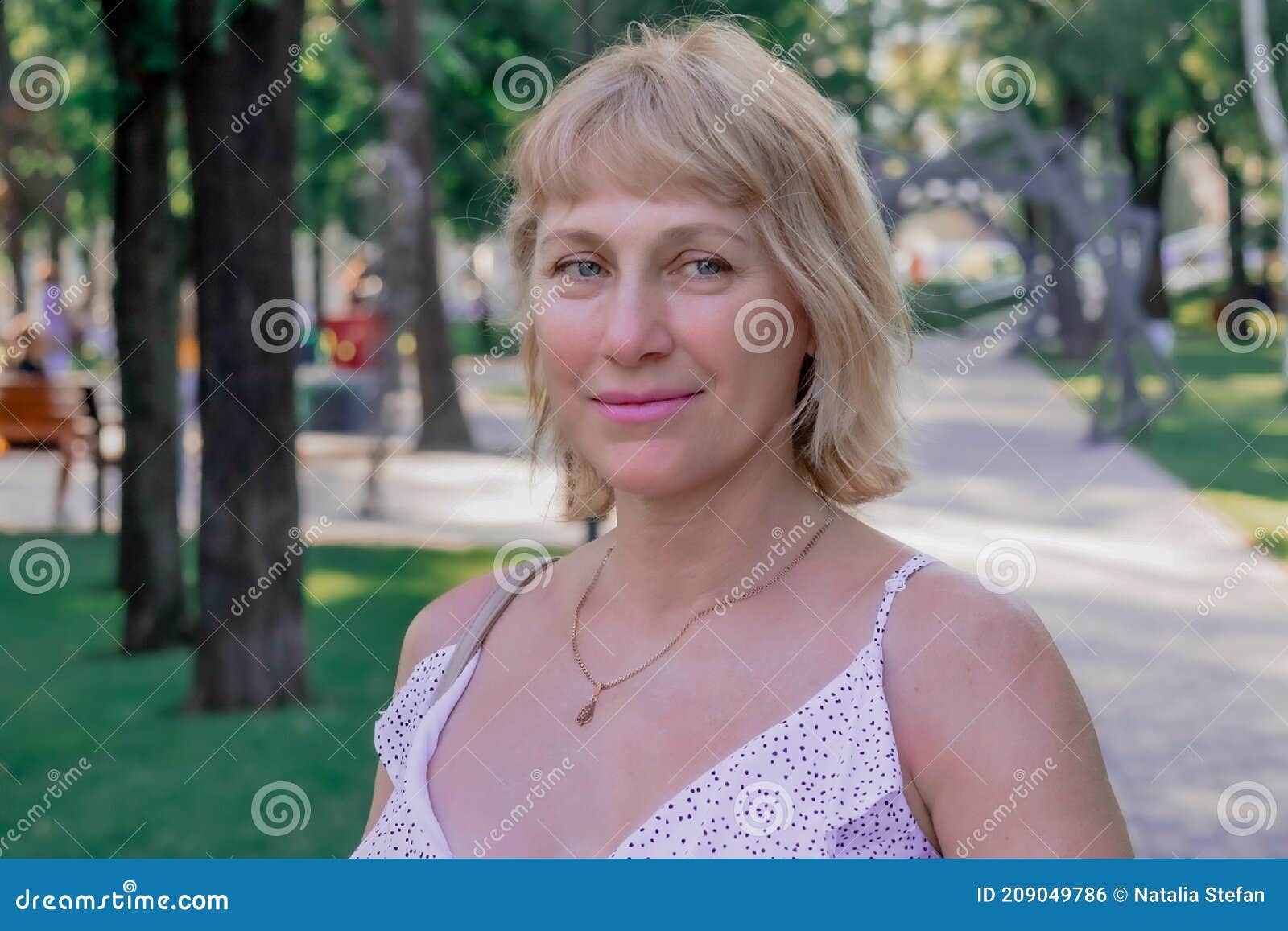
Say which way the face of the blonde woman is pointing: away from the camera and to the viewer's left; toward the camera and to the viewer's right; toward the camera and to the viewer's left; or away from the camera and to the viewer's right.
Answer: toward the camera and to the viewer's left

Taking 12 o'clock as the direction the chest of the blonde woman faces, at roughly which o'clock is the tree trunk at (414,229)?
The tree trunk is roughly at 4 o'clock from the blonde woman.

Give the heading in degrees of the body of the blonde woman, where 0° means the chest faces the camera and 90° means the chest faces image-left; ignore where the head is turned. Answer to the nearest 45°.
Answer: approximately 45°

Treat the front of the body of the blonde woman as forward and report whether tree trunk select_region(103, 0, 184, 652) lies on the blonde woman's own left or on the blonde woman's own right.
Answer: on the blonde woman's own right
